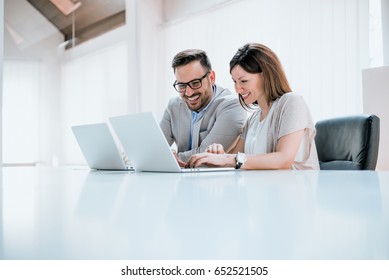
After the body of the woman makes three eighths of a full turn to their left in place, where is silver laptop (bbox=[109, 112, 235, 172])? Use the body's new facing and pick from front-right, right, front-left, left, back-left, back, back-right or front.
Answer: back-right

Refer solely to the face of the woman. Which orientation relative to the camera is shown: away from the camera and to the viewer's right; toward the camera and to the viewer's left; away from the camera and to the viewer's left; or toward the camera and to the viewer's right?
toward the camera and to the viewer's left

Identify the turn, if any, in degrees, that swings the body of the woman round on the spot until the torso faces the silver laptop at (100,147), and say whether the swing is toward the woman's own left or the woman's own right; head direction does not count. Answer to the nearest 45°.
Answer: approximately 45° to the woman's own right

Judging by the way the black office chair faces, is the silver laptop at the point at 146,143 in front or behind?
in front

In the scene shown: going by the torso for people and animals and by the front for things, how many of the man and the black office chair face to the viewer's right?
0

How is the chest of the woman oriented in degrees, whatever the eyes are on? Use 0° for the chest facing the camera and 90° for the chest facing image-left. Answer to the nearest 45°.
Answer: approximately 45°

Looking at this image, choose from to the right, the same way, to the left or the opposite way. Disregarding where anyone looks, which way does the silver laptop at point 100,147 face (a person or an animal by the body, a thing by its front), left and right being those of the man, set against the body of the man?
the opposite way

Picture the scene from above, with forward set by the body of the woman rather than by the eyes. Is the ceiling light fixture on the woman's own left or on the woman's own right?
on the woman's own right

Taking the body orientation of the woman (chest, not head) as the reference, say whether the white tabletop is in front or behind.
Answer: in front

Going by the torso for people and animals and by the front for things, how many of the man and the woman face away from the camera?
0

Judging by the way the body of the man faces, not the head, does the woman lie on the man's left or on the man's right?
on the man's left

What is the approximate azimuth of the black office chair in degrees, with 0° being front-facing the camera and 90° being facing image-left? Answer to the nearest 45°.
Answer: approximately 45°

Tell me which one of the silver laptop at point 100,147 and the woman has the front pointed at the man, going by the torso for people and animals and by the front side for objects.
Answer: the silver laptop

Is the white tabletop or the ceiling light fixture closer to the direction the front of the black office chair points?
the white tabletop

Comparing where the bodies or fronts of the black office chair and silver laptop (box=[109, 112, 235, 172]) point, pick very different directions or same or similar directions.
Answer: very different directions

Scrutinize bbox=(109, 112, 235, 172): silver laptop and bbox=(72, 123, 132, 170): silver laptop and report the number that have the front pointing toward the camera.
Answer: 0

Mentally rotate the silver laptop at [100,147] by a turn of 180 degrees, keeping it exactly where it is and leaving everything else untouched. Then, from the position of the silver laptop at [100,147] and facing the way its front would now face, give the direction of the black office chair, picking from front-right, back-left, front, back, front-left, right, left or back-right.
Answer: back-left
